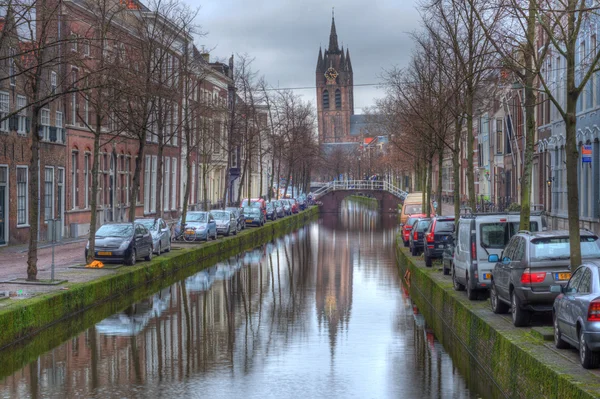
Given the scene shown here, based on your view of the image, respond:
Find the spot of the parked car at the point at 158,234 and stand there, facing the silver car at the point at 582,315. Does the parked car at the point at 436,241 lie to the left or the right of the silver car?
left

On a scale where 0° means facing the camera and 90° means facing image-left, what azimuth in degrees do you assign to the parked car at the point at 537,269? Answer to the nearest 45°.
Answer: approximately 135°

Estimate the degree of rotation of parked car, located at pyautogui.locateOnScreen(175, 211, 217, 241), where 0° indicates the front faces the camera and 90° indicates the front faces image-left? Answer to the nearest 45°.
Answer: approximately 45°

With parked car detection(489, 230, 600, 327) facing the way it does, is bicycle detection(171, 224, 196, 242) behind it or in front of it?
in front

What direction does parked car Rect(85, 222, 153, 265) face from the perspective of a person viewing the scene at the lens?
facing the viewer and to the left of the viewer

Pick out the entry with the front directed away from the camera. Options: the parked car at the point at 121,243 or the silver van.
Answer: the silver van

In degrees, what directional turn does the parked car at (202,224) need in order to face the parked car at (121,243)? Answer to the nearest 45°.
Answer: approximately 45° to its left

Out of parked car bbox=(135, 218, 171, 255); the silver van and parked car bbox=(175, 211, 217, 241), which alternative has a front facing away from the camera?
the silver van

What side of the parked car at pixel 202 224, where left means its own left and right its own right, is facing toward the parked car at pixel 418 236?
left

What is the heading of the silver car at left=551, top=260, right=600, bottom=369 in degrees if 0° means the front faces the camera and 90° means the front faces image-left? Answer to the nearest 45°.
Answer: approximately 135°

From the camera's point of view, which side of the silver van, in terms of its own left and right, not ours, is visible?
back

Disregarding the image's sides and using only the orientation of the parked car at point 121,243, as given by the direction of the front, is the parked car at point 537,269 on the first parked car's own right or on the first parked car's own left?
on the first parked car's own left

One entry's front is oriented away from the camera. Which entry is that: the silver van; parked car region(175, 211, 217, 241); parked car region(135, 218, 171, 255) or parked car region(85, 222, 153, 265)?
the silver van
